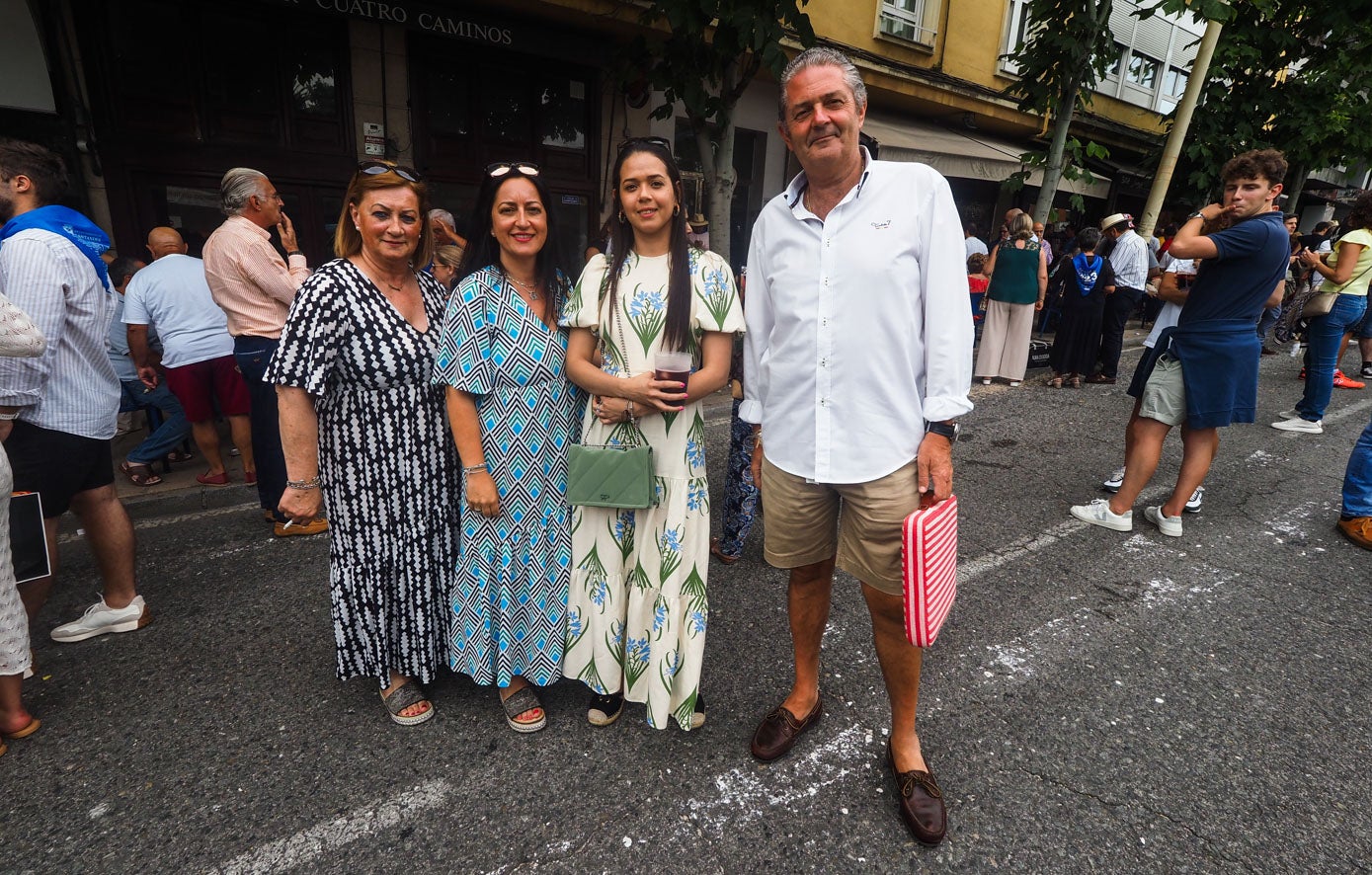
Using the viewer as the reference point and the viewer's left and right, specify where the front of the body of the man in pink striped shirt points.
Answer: facing to the right of the viewer

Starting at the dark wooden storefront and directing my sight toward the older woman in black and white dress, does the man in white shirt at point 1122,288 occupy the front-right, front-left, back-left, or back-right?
front-left

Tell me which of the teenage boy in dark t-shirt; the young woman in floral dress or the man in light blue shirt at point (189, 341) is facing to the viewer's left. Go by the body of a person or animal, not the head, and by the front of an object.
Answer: the teenage boy in dark t-shirt

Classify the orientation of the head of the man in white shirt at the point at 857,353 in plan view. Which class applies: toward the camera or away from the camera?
toward the camera

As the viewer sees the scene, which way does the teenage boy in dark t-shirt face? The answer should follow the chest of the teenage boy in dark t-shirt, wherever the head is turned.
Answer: to the viewer's left

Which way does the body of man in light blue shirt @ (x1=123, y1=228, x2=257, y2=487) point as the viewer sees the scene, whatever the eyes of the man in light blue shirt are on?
away from the camera

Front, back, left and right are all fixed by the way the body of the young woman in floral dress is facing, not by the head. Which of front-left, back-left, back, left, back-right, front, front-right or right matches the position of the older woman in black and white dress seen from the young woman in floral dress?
right

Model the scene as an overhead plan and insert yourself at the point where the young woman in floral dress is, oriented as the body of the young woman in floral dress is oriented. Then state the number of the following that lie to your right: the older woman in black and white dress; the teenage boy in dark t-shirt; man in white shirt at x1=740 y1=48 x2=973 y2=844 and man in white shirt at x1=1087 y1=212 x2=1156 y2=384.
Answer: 1

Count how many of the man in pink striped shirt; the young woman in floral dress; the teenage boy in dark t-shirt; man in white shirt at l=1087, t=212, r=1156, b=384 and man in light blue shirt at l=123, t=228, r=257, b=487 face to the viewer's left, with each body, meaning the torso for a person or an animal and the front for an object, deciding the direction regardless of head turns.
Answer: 2

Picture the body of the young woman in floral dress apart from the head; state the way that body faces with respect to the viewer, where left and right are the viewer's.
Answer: facing the viewer

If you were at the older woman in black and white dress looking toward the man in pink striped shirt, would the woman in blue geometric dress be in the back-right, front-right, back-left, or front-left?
back-right
